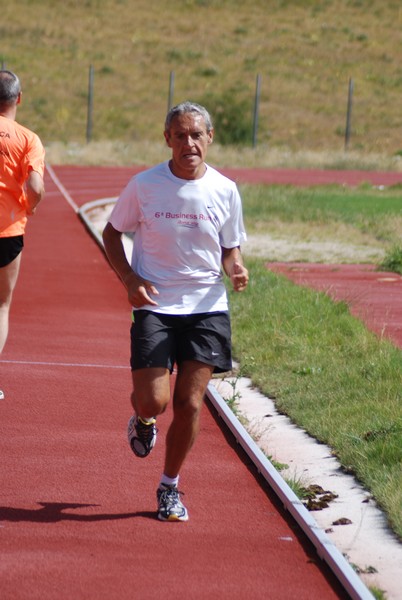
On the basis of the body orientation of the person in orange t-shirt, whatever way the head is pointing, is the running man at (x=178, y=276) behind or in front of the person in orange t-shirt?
behind

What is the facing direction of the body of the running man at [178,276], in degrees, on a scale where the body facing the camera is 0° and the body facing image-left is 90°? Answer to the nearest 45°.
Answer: approximately 0°

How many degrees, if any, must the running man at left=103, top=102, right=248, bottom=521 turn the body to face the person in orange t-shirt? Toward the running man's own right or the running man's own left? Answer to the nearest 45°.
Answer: approximately 135° to the running man's own right
